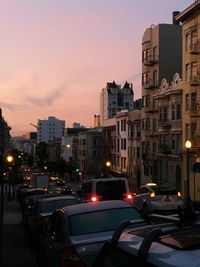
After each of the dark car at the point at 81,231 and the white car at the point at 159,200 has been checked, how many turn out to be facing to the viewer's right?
0

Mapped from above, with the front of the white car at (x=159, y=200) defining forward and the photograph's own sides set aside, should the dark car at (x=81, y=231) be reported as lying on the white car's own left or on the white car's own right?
on the white car's own left

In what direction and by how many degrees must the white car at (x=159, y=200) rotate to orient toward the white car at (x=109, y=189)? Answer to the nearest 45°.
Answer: approximately 90° to its left

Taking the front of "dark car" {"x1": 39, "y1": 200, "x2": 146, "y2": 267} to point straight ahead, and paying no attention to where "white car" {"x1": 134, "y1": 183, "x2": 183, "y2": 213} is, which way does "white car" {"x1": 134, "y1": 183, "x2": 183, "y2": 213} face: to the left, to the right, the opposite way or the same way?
the same way

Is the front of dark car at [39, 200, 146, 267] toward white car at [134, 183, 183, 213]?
no

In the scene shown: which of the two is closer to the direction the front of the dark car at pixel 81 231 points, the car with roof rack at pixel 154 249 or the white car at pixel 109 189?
the white car

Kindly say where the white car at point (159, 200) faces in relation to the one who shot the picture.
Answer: facing away from the viewer and to the left of the viewer

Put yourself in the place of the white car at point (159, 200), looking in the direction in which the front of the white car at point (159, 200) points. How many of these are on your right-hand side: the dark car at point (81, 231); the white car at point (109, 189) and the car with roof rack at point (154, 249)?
0

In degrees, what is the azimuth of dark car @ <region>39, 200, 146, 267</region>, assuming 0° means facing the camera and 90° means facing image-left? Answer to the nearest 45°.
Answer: approximately 135°

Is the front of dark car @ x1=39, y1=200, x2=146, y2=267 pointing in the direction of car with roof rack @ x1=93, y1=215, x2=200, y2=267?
no

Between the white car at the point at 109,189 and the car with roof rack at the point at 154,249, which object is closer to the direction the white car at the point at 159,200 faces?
the white car

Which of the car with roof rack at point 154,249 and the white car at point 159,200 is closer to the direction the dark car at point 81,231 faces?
the white car

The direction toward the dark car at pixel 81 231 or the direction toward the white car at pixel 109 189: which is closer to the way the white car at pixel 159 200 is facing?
the white car
